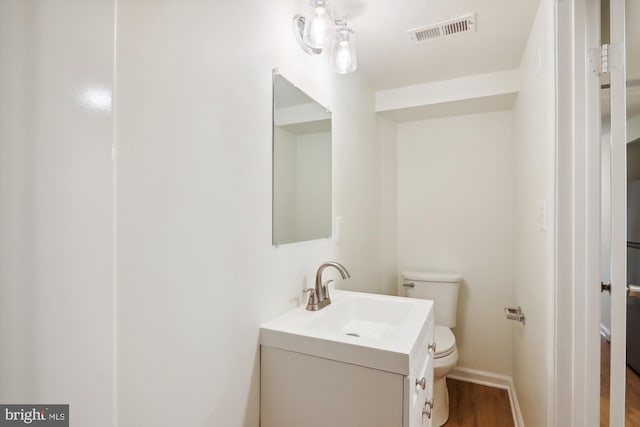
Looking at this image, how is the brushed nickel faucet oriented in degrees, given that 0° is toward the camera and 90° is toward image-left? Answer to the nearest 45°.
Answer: approximately 315°

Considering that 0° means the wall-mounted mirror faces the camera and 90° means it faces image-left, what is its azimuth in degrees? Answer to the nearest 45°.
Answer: approximately 315°

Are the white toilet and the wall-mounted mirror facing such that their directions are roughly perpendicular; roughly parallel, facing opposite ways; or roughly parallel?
roughly perpendicular

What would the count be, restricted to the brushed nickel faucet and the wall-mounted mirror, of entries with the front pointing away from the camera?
0

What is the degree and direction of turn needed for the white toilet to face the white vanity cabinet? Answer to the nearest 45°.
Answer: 0° — it already faces it

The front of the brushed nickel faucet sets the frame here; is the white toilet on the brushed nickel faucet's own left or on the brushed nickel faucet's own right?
on the brushed nickel faucet's own left

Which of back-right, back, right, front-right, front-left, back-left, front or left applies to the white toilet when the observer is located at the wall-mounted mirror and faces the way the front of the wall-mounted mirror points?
left
